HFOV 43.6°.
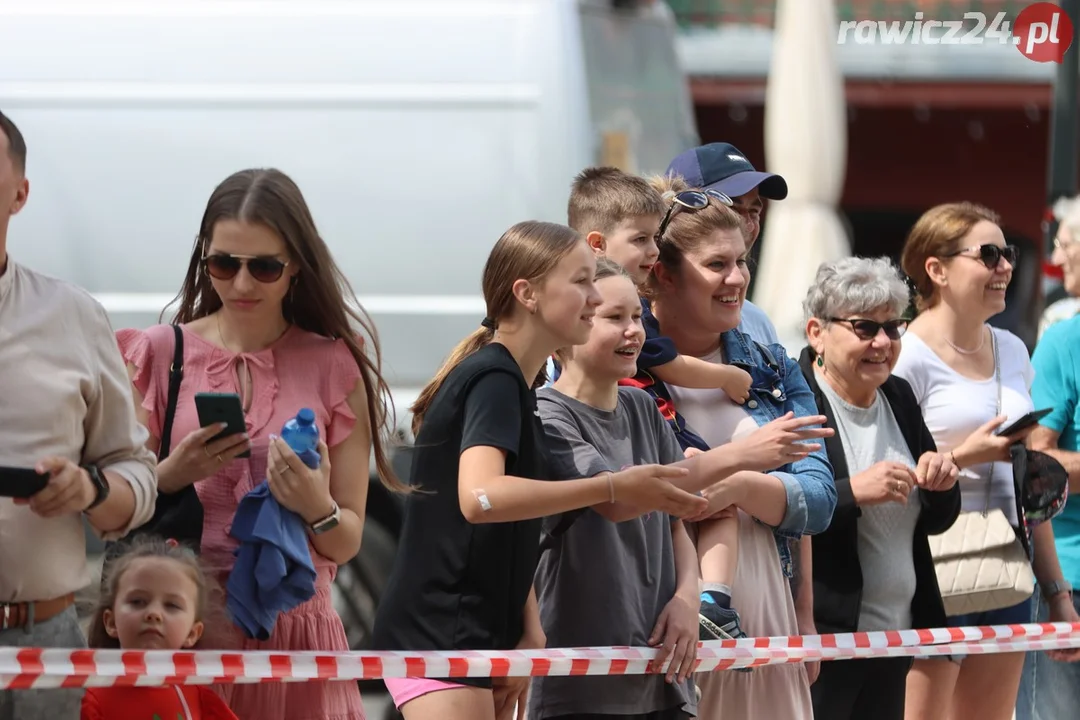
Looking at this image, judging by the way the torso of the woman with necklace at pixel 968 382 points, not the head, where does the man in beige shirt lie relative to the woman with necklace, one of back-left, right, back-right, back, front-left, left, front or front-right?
right

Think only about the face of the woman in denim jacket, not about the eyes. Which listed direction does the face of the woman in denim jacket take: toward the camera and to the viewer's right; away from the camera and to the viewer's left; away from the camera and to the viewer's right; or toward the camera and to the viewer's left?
toward the camera and to the viewer's right

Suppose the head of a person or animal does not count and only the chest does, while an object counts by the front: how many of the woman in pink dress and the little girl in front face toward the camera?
2
